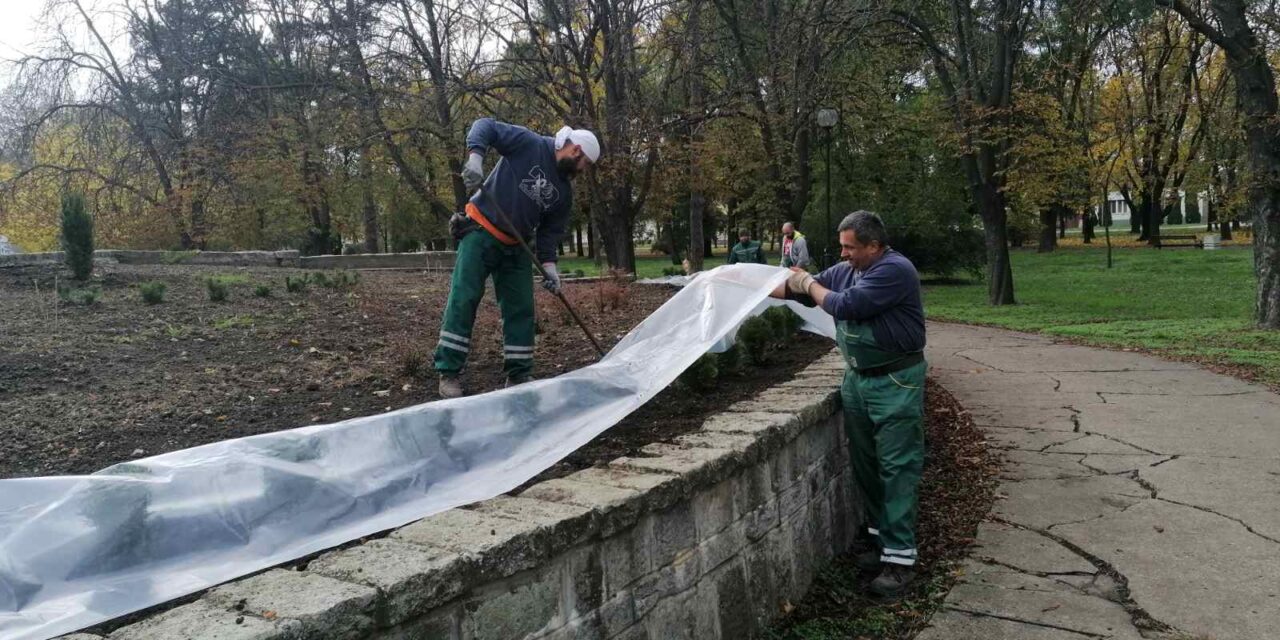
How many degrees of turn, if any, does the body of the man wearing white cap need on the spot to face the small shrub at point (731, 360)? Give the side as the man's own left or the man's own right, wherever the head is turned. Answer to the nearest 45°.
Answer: approximately 45° to the man's own left

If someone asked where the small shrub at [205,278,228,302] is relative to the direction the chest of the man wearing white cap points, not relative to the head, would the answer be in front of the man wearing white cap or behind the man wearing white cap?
behind

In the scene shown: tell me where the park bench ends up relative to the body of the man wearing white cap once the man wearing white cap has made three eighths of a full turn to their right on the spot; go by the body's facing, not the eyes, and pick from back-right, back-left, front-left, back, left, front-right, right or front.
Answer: back-right

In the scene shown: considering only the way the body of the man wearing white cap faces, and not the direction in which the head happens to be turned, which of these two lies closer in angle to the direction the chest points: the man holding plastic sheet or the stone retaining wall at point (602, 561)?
the man holding plastic sheet

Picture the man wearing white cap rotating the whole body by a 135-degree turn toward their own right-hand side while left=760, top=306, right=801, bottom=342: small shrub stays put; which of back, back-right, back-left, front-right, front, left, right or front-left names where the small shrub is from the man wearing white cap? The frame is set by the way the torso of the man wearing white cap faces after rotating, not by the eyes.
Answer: back-right

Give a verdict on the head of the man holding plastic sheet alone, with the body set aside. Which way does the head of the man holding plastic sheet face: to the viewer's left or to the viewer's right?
to the viewer's left

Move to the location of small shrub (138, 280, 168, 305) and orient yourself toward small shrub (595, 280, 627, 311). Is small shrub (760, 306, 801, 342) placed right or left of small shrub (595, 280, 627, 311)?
right

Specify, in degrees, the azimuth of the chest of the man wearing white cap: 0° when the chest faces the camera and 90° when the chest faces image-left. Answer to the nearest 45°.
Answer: approximately 315°

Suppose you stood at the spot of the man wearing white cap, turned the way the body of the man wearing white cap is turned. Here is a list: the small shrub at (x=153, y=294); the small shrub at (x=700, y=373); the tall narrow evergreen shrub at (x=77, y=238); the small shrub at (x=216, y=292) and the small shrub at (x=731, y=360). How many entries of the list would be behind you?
3

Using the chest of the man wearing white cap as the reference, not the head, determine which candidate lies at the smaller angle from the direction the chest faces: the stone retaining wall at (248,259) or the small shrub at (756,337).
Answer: the small shrub

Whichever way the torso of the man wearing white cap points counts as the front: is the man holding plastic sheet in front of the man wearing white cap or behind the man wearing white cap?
in front

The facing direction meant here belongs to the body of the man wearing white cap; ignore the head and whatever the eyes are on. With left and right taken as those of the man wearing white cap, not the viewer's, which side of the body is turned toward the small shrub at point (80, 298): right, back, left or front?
back

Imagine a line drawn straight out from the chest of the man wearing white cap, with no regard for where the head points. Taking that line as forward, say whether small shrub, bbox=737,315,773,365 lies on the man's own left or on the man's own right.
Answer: on the man's own left
